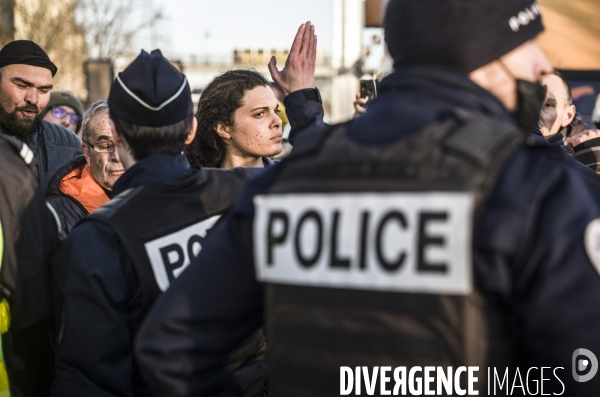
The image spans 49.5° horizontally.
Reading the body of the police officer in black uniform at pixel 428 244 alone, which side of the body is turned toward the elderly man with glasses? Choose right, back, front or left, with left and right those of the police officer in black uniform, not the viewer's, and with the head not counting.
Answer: left

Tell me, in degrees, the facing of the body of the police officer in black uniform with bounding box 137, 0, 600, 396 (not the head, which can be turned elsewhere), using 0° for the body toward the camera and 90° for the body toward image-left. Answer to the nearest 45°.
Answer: approximately 225°

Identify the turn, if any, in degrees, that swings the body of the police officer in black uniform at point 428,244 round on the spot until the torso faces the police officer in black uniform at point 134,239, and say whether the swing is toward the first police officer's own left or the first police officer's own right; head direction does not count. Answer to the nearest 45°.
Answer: approximately 90° to the first police officer's own left

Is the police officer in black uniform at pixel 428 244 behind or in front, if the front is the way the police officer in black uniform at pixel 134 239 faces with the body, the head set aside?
behind

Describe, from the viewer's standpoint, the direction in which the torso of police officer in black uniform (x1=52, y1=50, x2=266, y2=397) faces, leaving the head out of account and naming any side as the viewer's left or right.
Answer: facing away from the viewer and to the left of the viewer

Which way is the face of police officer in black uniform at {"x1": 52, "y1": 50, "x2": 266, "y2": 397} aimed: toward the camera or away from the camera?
away from the camera
